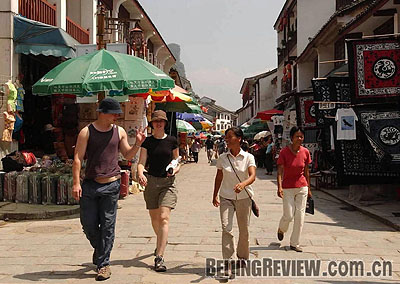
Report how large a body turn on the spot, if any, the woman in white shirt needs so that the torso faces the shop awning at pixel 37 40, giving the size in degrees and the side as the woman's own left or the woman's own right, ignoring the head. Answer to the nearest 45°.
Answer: approximately 135° to the woman's own right

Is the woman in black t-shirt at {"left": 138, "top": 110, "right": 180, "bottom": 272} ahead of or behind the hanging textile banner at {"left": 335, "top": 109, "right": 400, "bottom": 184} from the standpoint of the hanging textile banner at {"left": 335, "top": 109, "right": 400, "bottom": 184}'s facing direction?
ahead
